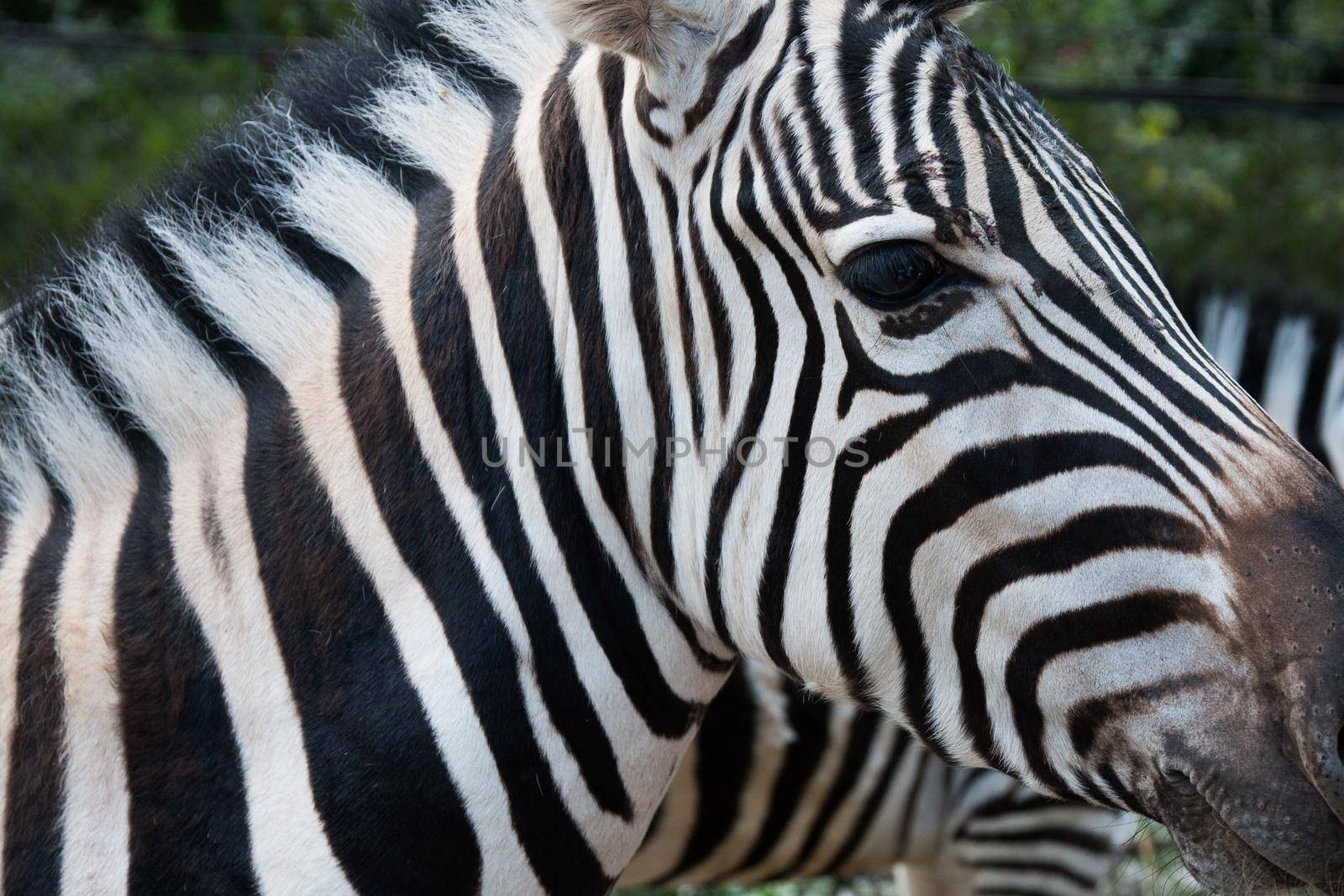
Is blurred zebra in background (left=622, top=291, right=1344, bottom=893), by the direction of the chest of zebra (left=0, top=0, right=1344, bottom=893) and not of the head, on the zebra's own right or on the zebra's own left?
on the zebra's own left

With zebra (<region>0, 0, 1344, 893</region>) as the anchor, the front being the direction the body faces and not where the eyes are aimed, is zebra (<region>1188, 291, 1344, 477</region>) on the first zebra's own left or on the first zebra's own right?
on the first zebra's own left

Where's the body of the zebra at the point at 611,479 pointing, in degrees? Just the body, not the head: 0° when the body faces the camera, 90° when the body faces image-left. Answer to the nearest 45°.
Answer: approximately 270°
